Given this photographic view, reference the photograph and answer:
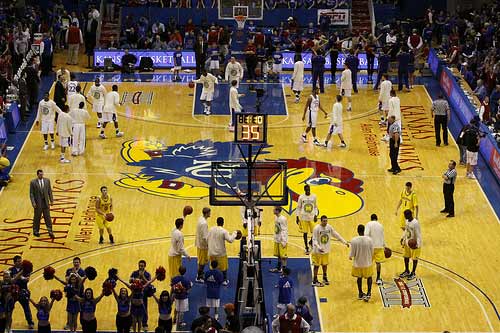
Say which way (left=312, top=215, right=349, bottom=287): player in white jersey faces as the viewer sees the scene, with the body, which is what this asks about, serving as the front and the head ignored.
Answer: toward the camera

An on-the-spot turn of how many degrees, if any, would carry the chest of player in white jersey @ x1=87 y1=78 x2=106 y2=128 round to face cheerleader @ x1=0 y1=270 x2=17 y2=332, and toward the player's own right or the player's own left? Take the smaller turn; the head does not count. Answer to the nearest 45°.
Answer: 0° — they already face them

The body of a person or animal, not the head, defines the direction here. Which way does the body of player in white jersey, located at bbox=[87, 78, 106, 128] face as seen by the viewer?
toward the camera

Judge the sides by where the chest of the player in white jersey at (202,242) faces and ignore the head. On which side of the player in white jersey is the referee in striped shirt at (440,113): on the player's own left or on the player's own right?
on the player's own left

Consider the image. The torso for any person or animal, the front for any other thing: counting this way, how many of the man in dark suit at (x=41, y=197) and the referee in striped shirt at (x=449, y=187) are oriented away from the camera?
0

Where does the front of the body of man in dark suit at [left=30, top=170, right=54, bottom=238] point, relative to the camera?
toward the camera

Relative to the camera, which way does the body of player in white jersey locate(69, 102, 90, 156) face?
away from the camera

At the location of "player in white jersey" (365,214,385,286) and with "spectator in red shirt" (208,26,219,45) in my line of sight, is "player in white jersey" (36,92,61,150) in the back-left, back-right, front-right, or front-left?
front-left

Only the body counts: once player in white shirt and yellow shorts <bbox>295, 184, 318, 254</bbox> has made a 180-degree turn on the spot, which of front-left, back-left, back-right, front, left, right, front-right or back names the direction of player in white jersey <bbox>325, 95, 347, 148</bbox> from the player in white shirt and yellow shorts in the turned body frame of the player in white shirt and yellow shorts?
front
